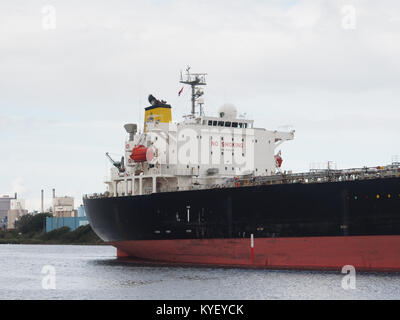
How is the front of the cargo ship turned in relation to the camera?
facing the viewer and to the right of the viewer
